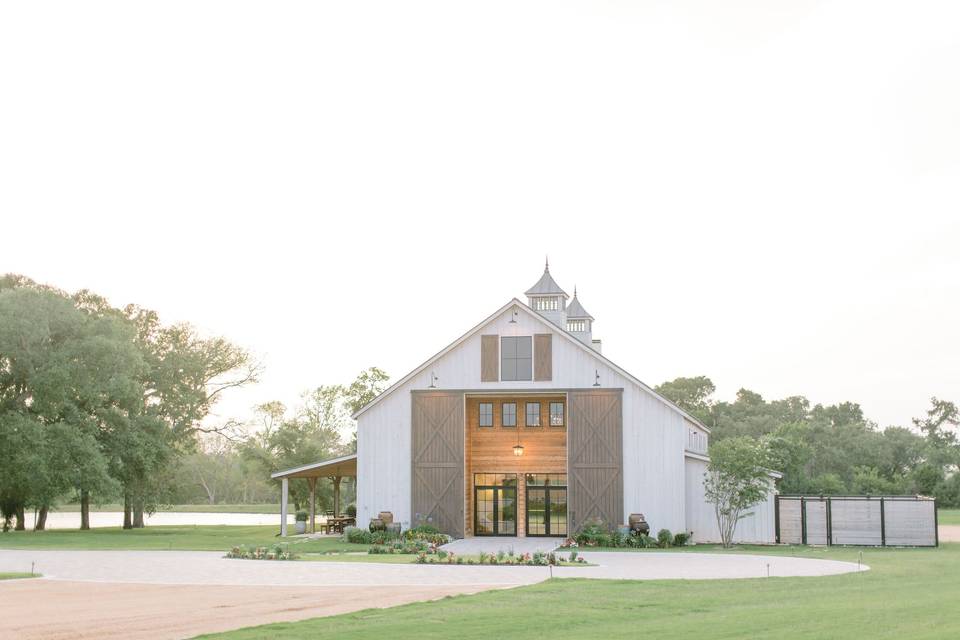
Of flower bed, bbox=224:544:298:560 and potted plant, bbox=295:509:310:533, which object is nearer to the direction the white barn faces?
the flower bed

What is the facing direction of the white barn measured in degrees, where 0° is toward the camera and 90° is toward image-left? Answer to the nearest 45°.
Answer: approximately 0°

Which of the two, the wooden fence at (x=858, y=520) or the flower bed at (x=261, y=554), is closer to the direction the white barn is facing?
the flower bed

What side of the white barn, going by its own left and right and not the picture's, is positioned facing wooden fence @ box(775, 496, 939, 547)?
left

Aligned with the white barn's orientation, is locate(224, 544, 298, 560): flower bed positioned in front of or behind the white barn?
in front

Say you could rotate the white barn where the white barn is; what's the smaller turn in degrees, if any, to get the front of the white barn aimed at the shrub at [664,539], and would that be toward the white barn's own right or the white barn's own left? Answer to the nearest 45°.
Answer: approximately 45° to the white barn's own left

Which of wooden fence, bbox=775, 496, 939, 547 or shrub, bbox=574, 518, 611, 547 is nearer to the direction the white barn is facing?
the shrub
